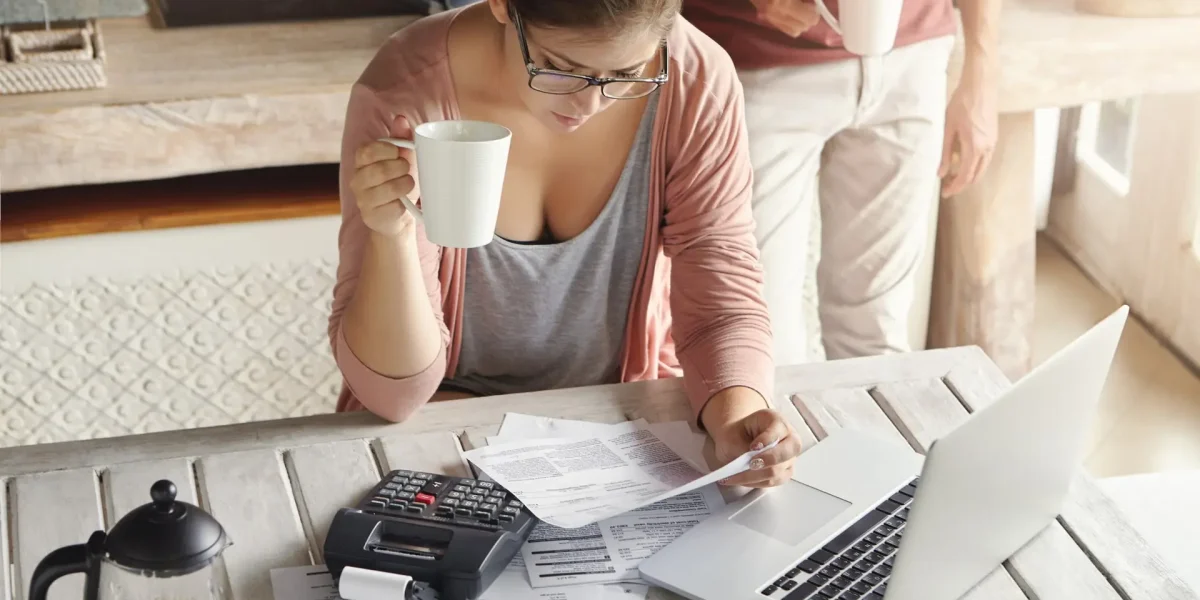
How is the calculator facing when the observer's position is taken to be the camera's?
facing away from the viewer and to the right of the viewer

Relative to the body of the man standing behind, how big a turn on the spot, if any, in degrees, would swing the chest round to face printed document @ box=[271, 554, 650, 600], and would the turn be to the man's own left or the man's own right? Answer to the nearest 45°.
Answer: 0° — they already face it

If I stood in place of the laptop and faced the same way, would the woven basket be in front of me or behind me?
in front

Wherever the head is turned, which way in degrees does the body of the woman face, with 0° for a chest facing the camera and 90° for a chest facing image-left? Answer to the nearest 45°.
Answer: approximately 0°

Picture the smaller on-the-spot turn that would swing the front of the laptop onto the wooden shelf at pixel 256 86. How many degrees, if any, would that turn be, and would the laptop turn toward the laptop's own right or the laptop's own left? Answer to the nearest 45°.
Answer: approximately 45° to the laptop's own right

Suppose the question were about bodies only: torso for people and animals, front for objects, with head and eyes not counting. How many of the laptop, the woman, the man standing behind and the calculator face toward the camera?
2

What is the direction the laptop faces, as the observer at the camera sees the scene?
facing away from the viewer and to the left of the viewer

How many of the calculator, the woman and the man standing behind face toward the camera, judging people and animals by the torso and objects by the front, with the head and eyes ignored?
2

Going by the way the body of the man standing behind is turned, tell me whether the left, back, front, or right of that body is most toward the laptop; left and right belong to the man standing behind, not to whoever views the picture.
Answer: front
